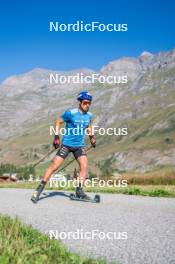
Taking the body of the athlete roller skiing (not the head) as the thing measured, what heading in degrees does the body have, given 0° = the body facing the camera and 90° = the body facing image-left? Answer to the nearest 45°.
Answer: approximately 315°
